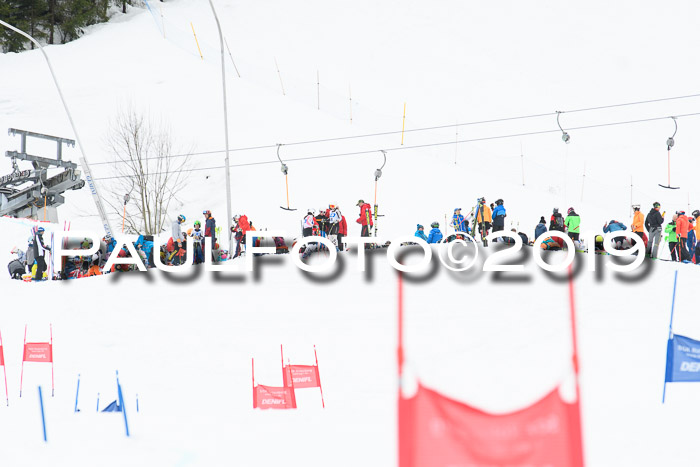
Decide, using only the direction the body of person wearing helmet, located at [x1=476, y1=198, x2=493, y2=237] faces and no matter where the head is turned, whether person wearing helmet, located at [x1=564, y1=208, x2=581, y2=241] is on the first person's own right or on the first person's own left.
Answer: on the first person's own left

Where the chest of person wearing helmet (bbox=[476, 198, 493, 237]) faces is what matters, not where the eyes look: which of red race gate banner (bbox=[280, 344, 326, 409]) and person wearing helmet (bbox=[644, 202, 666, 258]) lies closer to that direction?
the red race gate banner

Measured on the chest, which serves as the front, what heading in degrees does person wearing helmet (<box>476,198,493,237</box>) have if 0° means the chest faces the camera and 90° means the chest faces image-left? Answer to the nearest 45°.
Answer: approximately 0°

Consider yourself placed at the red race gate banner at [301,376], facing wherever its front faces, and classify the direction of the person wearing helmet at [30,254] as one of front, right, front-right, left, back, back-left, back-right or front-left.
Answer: back-right

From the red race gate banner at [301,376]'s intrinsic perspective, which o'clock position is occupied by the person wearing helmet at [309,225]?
The person wearing helmet is roughly at 6 o'clock from the red race gate banner.

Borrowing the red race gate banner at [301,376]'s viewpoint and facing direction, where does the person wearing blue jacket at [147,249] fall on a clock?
The person wearing blue jacket is roughly at 5 o'clock from the red race gate banner.

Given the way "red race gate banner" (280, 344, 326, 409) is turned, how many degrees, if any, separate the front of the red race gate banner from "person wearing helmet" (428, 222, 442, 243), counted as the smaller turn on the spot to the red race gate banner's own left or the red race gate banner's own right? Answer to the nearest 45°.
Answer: approximately 135° to the red race gate banner's own left

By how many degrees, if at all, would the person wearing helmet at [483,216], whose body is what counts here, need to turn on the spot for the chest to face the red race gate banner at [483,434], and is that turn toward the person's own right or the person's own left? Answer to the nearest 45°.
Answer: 0° — they already face it

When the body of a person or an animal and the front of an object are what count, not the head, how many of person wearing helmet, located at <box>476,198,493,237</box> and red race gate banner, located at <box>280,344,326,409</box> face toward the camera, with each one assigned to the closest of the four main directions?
2

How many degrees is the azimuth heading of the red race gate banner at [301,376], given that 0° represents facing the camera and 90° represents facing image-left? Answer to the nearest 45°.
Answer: approximately 0°

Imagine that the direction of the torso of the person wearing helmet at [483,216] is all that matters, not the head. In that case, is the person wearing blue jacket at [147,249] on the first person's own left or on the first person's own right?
on the first person's own right
